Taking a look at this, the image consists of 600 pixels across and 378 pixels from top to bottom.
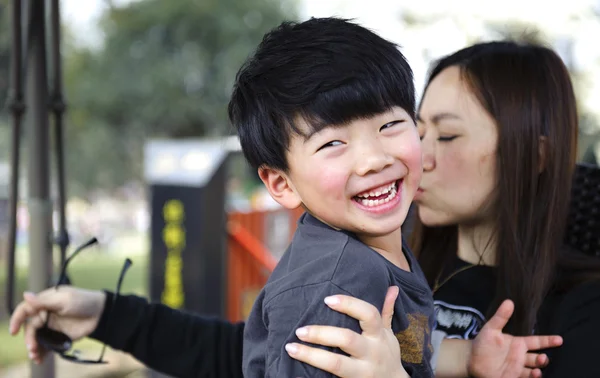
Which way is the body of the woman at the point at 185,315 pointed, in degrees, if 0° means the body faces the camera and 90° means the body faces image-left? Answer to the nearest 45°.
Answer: approximately 90°

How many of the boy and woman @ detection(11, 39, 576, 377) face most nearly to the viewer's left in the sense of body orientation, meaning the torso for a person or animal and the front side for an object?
1

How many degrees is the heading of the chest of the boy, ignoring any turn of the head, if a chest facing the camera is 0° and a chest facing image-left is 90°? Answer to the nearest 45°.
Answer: approximately 315°

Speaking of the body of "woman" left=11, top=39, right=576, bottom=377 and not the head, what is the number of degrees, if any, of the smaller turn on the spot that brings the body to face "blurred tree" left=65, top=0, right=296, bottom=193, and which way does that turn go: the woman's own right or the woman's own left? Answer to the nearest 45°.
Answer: approximately 90° to the woman's own right

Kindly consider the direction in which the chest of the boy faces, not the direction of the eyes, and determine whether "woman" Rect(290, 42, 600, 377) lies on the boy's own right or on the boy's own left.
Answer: on the boy's own left

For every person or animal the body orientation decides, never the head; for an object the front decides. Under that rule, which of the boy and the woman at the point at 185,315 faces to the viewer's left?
the woman
